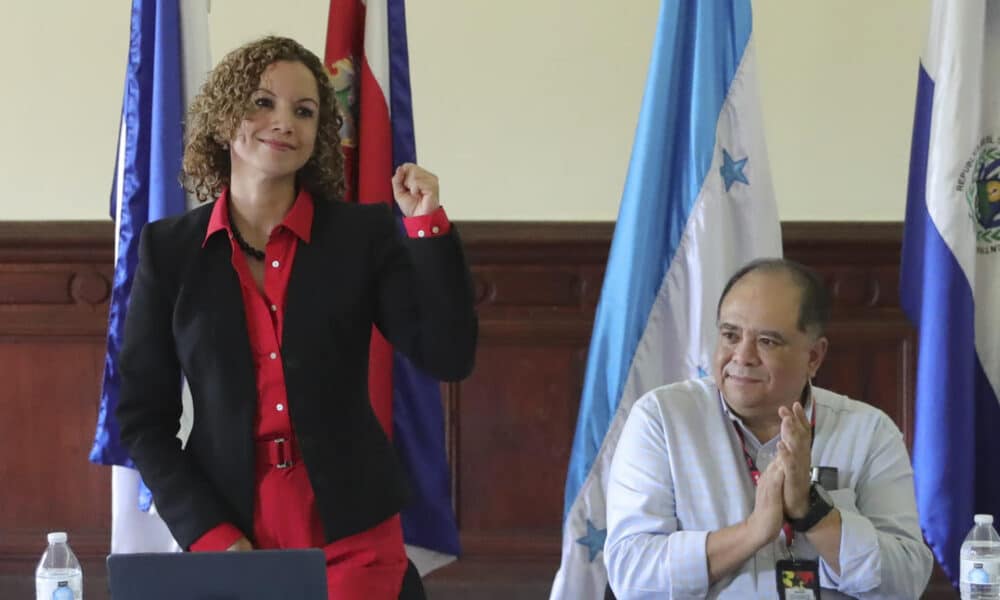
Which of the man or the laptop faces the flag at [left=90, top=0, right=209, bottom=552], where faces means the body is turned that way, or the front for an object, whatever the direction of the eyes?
the laptop

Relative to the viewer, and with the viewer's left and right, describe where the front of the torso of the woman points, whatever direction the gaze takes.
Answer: facing the viewer

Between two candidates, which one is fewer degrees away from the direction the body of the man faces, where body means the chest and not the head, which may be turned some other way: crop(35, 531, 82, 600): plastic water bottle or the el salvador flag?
the plastic water bottle

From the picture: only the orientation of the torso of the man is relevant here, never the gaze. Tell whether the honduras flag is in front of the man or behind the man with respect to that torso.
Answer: behind

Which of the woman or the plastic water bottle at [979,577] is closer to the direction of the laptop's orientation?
the woman

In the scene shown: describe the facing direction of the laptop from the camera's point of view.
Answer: facing away from the viewer

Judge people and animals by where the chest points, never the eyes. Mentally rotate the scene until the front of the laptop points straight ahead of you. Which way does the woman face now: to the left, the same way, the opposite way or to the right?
the opposite way

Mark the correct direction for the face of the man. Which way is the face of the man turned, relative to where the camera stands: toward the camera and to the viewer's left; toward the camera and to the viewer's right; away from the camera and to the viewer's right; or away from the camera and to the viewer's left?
toward the camera and to the viewer's left

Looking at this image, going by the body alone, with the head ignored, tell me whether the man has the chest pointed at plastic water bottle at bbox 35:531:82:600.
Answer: no

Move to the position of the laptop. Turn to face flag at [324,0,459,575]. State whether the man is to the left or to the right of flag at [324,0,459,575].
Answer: right

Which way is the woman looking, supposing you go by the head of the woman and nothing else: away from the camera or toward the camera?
toward the camera

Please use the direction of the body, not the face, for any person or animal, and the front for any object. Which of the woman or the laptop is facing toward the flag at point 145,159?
the laptop

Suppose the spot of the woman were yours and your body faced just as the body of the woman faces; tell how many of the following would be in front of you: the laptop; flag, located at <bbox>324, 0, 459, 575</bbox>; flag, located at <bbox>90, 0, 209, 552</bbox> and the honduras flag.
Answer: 1

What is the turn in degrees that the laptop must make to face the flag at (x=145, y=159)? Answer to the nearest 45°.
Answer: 0° — it already faces it

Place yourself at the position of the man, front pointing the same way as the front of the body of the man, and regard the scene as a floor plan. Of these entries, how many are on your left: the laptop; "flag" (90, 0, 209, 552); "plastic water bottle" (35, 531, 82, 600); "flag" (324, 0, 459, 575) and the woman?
0

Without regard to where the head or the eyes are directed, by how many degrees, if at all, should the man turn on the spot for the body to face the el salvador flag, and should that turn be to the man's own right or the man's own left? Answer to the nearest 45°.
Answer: approximately 135° to the man's own left

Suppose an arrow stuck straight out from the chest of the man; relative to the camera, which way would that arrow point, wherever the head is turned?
toward the camera

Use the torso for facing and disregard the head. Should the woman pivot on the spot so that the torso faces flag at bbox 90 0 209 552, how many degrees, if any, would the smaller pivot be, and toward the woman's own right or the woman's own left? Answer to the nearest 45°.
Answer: approximately 180°

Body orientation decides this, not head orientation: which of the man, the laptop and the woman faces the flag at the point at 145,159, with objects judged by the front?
the laptop

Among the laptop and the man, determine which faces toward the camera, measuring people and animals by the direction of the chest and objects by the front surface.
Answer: the man

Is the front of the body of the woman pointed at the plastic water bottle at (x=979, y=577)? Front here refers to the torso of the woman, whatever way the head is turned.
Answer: no
